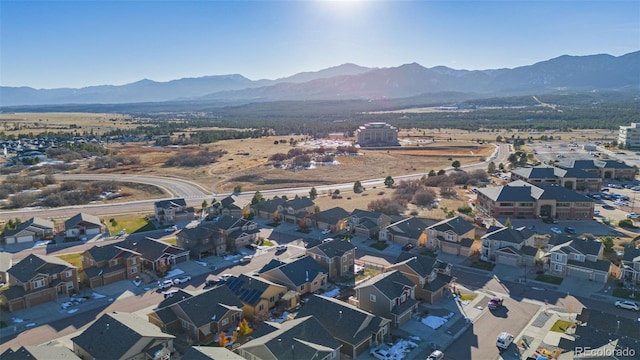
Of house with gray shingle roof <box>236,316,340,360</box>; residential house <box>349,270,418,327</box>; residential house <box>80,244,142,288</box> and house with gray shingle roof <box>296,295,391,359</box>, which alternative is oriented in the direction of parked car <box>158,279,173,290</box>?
residential house <box>80,244,142,288</box>

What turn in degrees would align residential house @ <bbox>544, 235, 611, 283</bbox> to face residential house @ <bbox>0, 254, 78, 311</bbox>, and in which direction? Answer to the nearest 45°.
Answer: approximately 45° to its right

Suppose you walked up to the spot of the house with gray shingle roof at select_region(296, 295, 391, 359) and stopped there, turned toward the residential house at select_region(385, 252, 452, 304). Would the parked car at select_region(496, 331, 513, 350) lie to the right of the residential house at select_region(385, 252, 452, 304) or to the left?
right

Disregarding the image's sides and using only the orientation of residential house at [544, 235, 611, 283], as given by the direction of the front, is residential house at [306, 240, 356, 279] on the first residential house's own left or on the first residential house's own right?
on the first residential house's own right

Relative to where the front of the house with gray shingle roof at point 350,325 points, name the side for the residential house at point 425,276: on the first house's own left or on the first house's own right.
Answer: on the first house's own left

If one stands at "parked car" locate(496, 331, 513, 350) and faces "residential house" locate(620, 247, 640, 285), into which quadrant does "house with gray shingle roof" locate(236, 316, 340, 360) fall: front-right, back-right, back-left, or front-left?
back-left

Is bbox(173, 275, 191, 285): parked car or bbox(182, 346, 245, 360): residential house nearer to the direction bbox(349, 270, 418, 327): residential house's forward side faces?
the residential house

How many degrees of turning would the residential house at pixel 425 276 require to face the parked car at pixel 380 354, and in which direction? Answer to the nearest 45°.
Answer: approximately 45° to its right

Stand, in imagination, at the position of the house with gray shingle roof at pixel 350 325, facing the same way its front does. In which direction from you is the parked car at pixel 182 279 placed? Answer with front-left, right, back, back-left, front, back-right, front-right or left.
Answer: back
